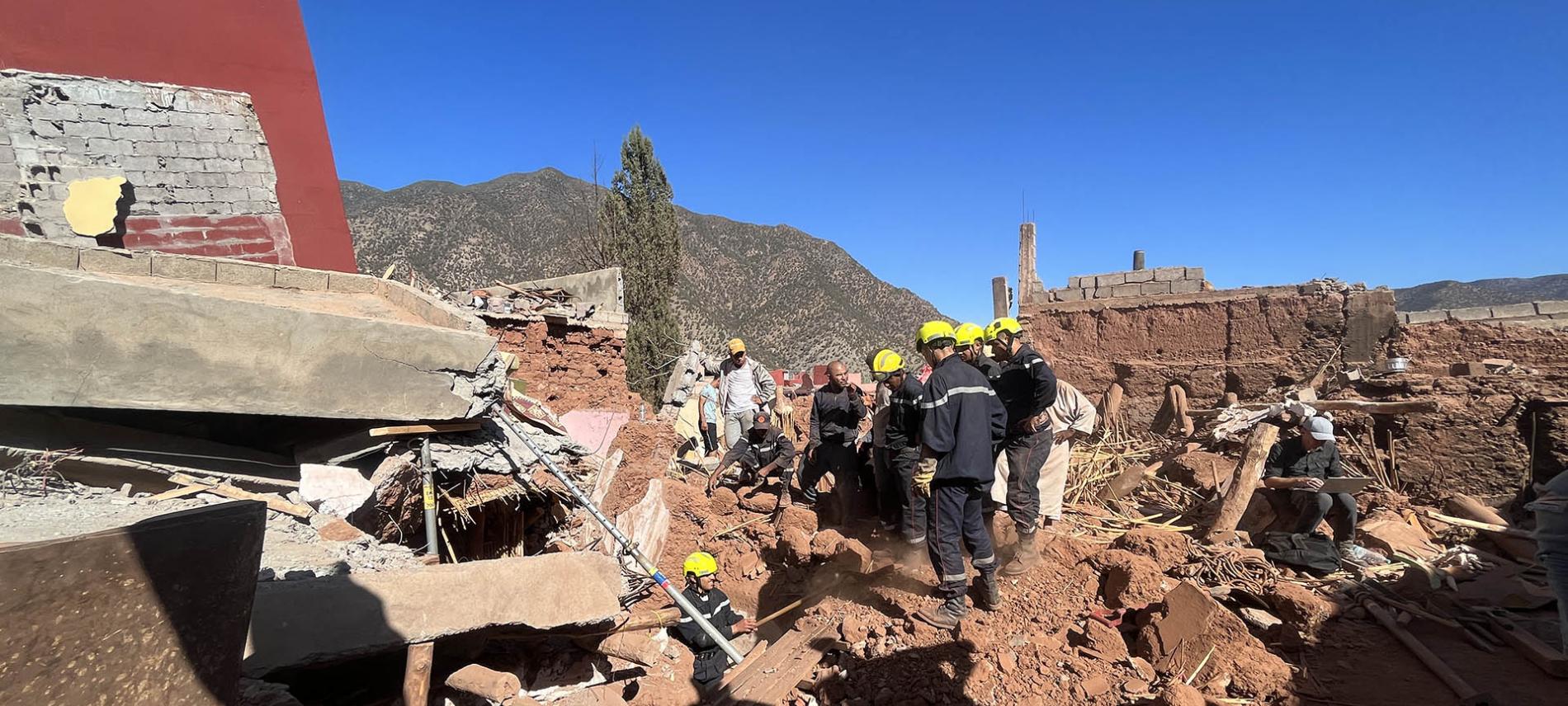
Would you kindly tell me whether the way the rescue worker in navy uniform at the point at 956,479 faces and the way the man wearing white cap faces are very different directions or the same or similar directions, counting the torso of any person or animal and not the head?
very different directions

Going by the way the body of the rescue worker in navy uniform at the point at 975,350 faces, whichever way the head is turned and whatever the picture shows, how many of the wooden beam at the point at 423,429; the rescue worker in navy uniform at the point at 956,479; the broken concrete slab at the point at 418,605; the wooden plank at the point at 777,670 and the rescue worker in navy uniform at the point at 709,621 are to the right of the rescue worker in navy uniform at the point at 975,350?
0

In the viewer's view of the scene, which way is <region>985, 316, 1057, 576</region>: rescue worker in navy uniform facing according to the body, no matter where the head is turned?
to the viewer's left

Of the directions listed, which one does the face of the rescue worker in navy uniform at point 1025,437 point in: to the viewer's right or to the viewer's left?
to the viewer's left

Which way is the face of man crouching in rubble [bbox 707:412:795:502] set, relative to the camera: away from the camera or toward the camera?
toward the camera

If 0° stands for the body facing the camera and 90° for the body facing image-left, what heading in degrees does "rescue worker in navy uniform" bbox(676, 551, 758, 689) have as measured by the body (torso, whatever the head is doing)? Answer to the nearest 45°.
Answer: approximately 270°

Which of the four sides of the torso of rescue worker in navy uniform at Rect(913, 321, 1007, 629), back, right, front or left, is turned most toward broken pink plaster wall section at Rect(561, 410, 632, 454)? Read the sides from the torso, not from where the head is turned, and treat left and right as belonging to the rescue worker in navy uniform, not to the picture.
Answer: front

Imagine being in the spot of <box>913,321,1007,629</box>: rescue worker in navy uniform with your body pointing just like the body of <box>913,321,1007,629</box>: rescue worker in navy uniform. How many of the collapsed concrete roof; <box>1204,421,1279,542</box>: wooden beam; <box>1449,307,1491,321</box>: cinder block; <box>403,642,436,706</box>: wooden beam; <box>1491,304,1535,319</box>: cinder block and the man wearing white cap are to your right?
4

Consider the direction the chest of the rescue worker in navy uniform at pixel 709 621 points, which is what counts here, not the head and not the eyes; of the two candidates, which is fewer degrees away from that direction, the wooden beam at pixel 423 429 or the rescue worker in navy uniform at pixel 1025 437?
the rescue worker in navy uniform

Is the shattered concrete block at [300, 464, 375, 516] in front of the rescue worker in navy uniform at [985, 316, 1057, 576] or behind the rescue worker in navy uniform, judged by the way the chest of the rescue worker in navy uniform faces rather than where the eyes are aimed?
in front
